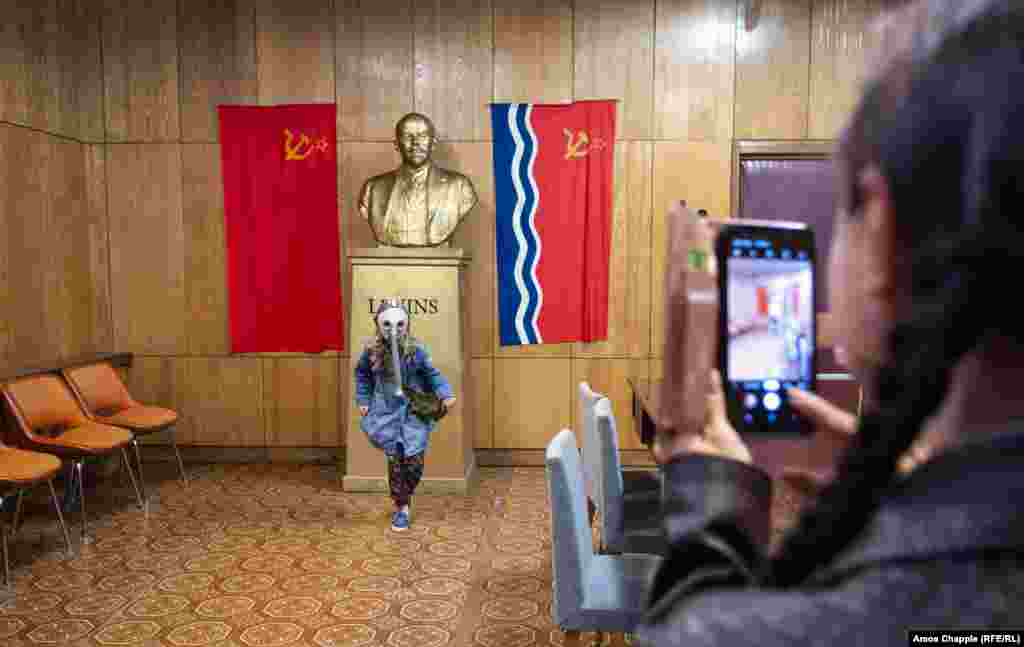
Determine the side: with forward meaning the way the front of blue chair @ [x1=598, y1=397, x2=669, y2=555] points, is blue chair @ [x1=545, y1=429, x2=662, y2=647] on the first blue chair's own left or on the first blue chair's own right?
on the first blue chair's own right

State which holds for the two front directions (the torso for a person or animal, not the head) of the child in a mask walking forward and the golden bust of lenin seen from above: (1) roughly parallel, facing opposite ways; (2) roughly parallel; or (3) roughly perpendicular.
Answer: roughly parallel

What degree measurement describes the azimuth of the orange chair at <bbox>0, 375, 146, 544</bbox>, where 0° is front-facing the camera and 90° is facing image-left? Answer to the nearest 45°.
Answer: approximately 315°

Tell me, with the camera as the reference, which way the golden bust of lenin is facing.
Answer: facing the viewer

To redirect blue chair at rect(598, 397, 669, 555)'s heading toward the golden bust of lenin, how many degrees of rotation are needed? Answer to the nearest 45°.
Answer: approximately 135° to its left

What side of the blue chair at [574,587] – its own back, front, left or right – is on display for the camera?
right

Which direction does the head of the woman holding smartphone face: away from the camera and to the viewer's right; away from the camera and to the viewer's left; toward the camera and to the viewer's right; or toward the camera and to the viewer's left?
away from the camera and to the viewer's left

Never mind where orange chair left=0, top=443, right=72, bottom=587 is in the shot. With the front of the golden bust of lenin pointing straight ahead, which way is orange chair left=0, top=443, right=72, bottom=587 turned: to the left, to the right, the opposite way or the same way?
to the left

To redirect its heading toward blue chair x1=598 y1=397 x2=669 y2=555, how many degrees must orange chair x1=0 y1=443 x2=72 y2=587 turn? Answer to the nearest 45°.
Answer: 0° — it already faces it

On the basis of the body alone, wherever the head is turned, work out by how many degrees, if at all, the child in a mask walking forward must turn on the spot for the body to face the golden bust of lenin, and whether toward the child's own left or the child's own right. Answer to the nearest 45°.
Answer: approximately 180°

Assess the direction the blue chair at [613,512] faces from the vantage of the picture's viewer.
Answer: facing to the right of the viewer

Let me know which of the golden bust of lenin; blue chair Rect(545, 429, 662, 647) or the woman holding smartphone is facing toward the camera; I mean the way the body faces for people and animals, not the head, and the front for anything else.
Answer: the golden bust of lenin

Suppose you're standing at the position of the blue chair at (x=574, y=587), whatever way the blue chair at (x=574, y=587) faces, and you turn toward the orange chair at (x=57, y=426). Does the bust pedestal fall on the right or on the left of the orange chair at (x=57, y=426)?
right

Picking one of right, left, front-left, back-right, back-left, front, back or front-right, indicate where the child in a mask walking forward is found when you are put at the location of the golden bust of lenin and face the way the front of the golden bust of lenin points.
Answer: front

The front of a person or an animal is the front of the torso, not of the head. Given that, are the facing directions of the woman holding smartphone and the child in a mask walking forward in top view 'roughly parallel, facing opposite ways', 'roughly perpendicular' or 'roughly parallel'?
roughly parallel, facing opposite ways

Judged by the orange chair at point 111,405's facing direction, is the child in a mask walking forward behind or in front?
in front

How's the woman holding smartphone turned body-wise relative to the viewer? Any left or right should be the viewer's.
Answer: facing away from the viewer and to the left of the viewer

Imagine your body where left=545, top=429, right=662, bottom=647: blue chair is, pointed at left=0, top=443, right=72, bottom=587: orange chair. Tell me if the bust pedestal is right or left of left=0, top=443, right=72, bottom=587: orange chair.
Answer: right

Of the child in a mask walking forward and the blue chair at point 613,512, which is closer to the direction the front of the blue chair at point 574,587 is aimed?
the blue chair

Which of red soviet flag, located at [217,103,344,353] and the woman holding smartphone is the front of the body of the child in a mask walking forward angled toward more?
the woman holding smartphone
